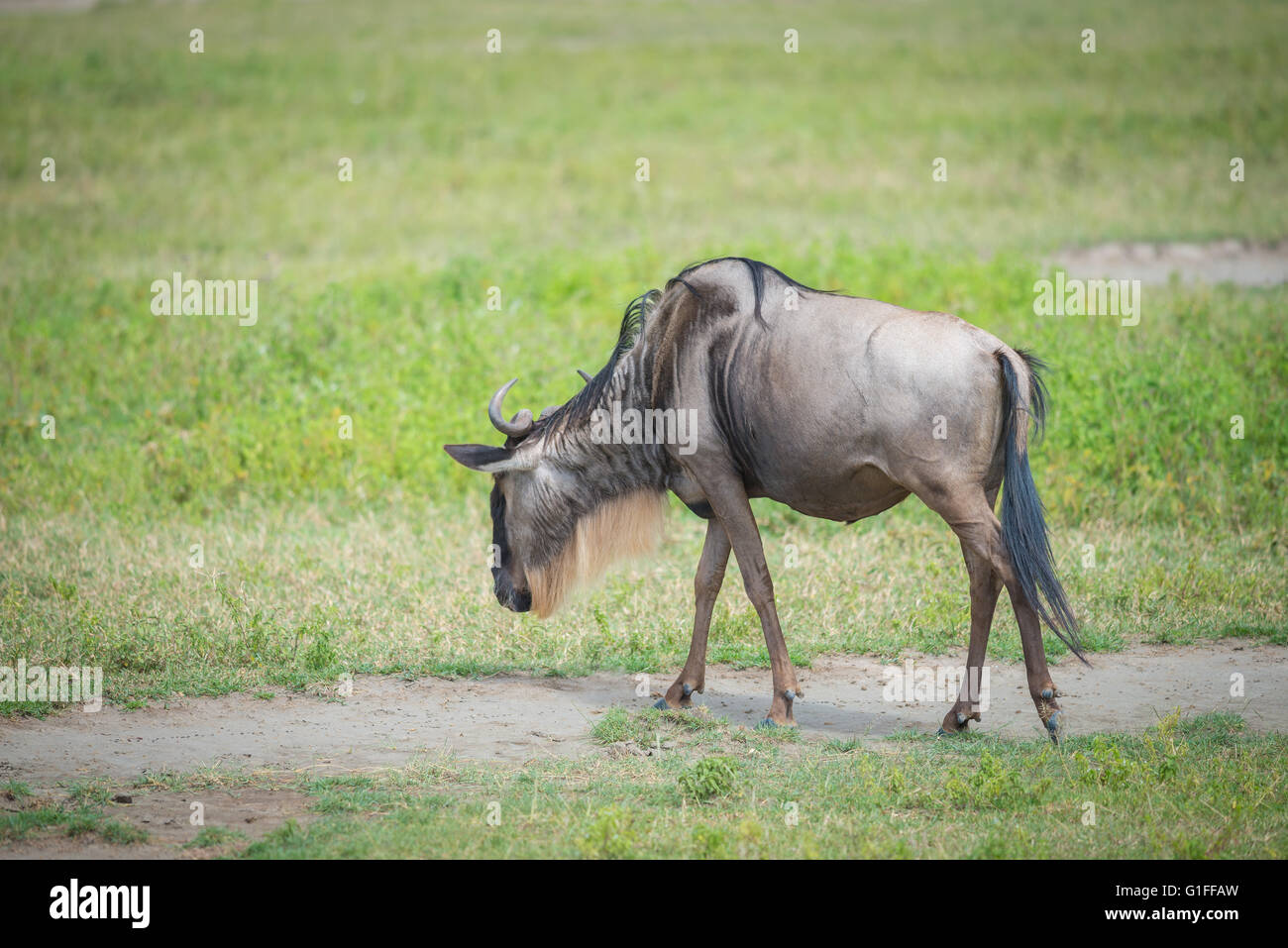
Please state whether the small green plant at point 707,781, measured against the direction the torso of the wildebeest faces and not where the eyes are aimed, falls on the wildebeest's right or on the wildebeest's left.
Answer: on the wildebeest's left

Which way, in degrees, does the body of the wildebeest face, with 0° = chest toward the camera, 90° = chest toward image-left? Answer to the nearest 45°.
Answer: approximately 90°

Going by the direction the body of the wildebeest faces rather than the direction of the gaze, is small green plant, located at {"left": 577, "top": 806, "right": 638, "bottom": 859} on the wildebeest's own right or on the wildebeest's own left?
on the wildebeest's own left
